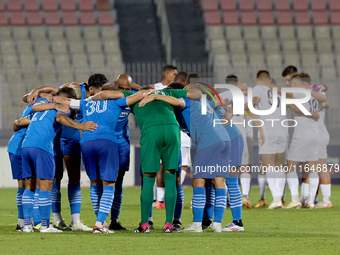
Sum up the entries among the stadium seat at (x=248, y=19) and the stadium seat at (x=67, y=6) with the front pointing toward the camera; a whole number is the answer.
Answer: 2

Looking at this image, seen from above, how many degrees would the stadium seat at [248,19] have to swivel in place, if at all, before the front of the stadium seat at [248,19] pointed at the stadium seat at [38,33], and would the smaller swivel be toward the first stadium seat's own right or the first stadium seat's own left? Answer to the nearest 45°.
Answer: approximately 90° to the first stadium seat's own right

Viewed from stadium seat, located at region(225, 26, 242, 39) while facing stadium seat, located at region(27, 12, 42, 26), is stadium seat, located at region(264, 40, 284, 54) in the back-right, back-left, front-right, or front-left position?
back-left

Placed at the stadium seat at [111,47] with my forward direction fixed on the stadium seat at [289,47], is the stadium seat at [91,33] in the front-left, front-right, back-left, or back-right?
back-left

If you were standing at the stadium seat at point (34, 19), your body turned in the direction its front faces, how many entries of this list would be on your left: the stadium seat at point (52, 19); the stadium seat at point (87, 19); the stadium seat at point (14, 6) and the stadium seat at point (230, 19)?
3

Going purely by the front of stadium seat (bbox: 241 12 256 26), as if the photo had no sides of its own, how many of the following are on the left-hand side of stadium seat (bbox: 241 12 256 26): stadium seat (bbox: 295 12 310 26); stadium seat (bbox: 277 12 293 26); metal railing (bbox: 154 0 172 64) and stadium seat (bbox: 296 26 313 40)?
3

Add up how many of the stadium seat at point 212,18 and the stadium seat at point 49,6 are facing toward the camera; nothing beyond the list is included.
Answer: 2

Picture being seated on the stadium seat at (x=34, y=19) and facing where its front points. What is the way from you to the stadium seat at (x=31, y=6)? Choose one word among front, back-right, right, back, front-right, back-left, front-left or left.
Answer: back

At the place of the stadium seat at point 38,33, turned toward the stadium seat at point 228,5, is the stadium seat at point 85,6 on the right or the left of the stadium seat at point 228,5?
left

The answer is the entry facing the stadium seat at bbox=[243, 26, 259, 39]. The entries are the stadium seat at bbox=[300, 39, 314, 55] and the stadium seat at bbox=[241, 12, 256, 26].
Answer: the stadium seat at bbox=[241, 12, 256, 26]

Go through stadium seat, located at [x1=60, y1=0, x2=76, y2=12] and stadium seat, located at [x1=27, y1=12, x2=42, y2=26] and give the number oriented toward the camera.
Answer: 2

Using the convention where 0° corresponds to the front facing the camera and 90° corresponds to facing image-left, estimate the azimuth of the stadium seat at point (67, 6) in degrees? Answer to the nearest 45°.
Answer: approximately 0°

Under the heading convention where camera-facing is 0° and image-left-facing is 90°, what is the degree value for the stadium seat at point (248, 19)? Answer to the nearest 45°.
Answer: approximately 0°
